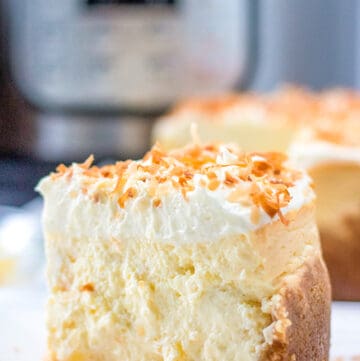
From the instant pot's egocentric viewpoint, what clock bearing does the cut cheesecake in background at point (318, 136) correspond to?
The cut cheesecake in background is roughly at 11 o'clock from the instant pot.

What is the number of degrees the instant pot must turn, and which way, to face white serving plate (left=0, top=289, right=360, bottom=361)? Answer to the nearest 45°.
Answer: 0° — it already faces it

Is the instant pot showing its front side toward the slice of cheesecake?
yes

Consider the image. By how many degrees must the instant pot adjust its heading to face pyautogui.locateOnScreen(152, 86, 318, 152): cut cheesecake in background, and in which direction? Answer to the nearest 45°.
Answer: approximately 45° to its left

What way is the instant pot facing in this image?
toward the camera

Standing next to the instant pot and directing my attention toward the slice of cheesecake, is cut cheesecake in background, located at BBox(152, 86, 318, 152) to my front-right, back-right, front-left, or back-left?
front-left

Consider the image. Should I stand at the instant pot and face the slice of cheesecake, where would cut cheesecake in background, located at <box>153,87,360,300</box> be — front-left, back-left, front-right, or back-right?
front-left

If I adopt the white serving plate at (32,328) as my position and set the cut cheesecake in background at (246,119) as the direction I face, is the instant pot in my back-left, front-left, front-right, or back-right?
front-left
